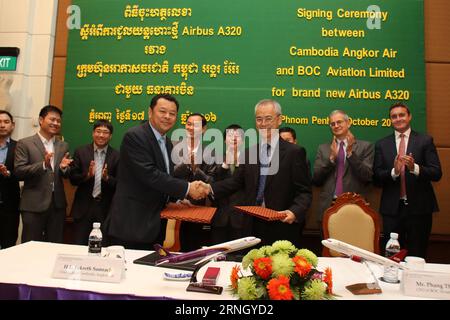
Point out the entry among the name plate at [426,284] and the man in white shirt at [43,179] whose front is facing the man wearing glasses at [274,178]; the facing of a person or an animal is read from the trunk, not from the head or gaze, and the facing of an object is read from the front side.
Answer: the man in white shirt

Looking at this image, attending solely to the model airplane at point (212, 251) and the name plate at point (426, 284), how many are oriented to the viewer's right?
1

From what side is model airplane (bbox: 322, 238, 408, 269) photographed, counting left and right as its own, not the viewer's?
left

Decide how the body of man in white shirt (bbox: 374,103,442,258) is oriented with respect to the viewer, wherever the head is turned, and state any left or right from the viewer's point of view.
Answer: facing the viewer

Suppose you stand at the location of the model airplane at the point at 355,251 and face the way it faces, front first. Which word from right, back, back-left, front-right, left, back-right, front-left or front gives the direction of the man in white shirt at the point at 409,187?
right

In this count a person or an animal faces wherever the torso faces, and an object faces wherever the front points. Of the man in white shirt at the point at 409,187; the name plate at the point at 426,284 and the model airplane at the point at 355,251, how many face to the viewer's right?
0

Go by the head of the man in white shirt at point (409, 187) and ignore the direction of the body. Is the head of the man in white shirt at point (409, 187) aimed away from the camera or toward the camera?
toward the camera

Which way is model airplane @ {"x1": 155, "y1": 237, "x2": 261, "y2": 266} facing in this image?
to the viewer's right

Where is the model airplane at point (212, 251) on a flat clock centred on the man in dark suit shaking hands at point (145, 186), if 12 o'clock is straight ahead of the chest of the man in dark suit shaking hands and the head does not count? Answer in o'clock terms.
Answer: The model airplane is roughly at 1 o'clock from the man in dark suit shaking hands.

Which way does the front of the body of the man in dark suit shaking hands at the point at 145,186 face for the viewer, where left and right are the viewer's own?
facing the viewer and to the right of the viewer

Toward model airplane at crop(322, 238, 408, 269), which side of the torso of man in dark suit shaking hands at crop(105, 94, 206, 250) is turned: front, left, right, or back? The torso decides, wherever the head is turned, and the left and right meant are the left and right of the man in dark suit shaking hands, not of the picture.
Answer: front
